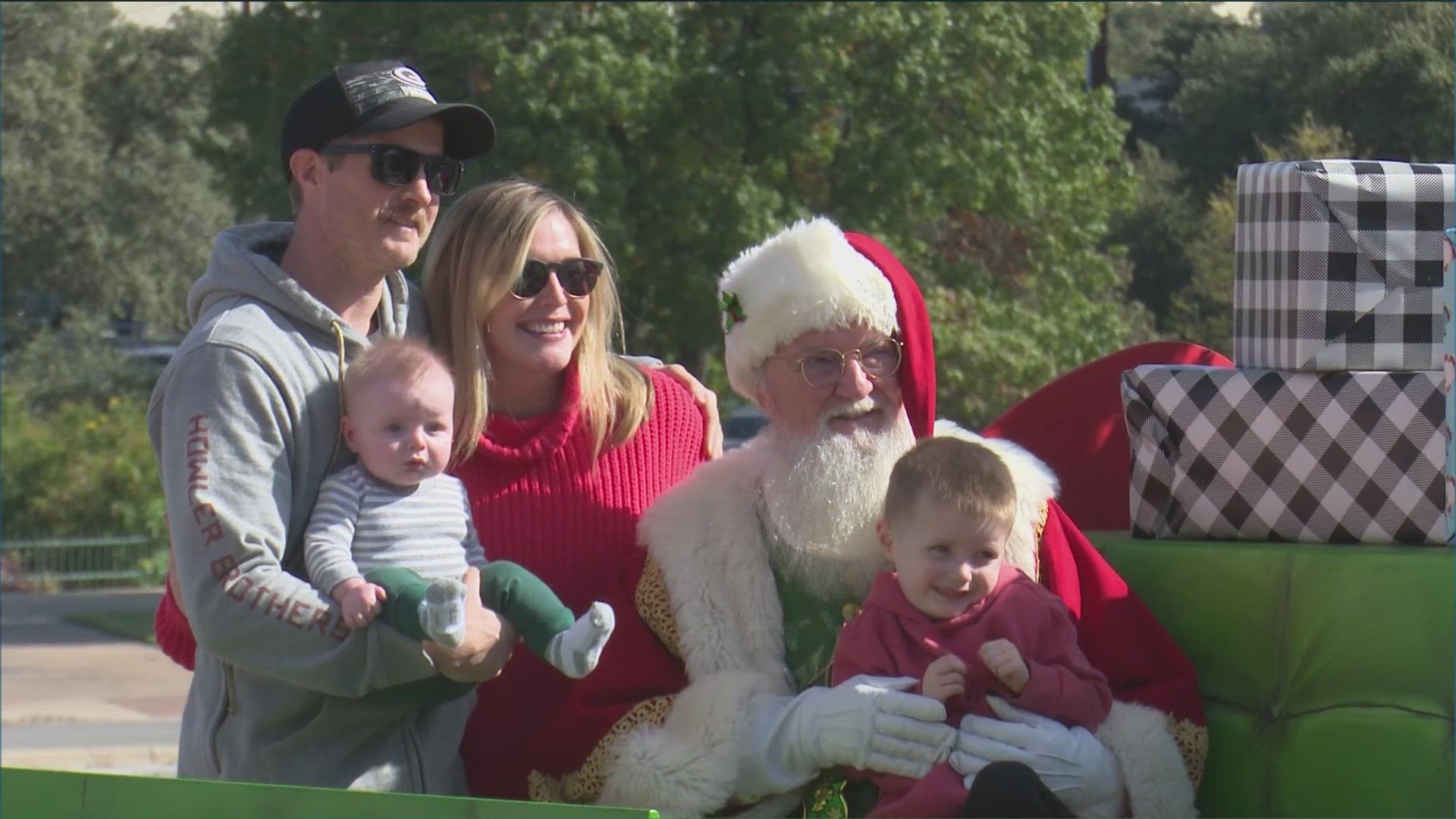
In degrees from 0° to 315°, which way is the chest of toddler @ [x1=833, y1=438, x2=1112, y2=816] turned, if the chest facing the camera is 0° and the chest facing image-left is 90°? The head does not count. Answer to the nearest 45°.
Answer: approximately 0°

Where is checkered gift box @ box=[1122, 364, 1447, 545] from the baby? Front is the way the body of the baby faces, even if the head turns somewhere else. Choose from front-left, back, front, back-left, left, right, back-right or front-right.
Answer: front-left

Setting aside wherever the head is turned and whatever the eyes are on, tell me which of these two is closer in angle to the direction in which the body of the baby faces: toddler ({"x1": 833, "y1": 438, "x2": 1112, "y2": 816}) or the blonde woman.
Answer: the toddler

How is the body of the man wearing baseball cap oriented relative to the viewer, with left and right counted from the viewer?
facing the viewer and to the right of the viewer

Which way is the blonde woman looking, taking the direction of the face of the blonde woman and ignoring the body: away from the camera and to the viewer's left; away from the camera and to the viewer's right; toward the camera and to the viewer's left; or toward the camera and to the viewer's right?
toward the camera and to the viewer's right

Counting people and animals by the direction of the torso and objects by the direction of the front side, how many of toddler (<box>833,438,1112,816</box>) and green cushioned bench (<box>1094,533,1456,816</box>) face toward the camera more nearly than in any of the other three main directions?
2

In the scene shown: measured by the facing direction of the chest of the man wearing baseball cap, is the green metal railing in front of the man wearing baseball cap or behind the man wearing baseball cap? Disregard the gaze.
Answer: behind

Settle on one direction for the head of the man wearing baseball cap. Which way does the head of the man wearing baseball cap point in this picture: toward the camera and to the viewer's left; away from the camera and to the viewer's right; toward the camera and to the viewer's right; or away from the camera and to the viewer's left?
toward the camera and to the viewer's right

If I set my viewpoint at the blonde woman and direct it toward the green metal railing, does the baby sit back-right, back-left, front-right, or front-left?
back-left

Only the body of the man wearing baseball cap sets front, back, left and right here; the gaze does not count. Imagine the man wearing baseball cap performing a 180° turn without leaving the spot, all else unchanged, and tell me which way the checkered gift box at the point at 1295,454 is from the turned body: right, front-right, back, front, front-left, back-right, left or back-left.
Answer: back-right

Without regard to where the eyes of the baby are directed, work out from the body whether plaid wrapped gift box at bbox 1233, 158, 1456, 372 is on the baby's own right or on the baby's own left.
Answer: on the baby's own left

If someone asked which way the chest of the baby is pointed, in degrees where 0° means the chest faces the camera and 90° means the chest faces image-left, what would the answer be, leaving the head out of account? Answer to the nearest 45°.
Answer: approximately 315°

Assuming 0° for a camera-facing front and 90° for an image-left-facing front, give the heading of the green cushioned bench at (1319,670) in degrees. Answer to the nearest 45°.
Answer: approximately 0°
